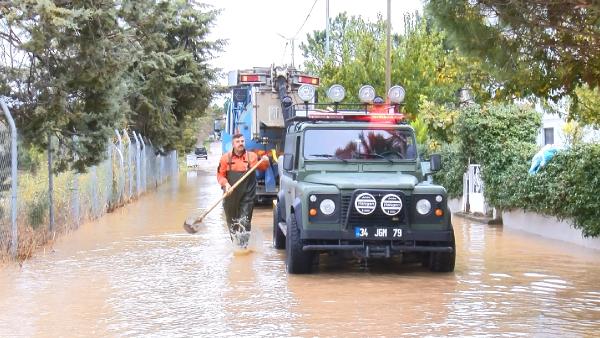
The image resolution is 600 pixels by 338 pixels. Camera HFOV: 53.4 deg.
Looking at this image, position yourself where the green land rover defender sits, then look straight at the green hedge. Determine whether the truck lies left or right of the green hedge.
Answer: left

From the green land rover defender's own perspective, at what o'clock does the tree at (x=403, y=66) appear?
The tree is roughly at 6 o'clock from the green land rover defender.

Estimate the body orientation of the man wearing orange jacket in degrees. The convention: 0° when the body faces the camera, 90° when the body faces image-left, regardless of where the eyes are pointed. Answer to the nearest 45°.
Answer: approximately 0°
